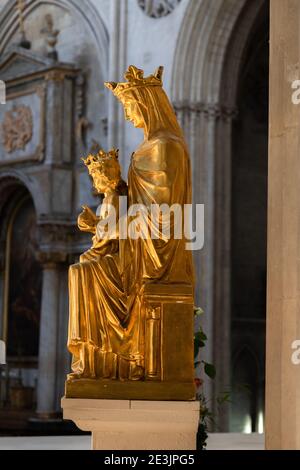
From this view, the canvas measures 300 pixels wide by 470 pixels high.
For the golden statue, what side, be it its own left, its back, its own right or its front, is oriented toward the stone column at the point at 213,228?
right

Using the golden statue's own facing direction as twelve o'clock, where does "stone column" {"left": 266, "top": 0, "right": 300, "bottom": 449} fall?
The stone column is roughly at 6 o'clock from the golden statue.

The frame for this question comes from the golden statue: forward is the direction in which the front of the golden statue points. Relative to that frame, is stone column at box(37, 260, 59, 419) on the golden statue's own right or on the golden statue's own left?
on the golden statue's own right

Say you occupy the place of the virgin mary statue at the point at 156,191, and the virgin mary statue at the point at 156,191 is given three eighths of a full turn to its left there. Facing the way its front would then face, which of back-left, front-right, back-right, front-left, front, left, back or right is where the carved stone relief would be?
back-left

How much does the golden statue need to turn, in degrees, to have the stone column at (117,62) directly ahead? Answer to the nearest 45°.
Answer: approximately 90° to its right

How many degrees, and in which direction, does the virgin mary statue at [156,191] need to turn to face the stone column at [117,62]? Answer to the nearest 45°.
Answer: approximately 90° to its right

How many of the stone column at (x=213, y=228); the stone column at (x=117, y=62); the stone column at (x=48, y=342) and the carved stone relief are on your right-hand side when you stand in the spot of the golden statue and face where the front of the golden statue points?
4

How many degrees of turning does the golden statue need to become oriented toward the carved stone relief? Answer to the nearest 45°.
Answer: approximately 90° to its right

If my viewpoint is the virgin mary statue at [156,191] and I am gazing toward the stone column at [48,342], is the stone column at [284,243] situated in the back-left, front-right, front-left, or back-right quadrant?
back-right

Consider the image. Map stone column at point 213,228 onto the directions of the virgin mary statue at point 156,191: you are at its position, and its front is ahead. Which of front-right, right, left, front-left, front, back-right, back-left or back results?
right

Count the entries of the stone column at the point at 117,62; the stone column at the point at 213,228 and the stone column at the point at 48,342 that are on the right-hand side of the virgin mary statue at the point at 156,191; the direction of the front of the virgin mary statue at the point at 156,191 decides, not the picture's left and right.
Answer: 3

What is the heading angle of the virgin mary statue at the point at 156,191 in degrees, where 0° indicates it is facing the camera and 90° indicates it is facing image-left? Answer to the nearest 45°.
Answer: approximately 90°

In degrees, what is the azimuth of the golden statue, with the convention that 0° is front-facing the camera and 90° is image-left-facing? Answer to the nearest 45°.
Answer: approximately 90°
